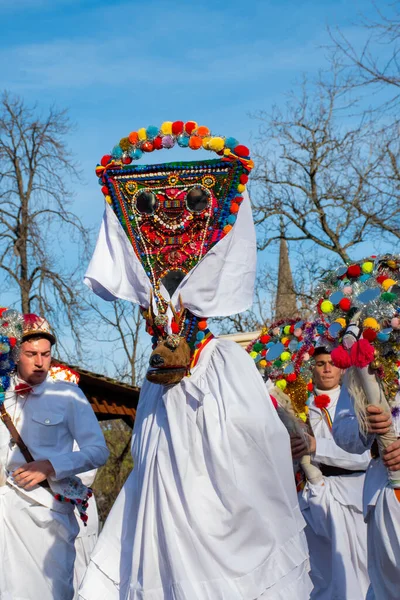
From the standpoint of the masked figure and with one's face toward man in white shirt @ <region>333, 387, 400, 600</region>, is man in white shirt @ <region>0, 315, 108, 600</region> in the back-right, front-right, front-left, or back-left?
back-left

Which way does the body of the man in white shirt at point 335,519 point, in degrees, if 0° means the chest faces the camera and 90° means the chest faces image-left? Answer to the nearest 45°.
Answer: approximately 45°

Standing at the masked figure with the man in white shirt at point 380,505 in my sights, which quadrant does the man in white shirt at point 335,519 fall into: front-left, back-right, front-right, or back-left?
front-left

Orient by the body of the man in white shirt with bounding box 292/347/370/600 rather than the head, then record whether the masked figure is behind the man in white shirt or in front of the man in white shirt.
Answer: in front

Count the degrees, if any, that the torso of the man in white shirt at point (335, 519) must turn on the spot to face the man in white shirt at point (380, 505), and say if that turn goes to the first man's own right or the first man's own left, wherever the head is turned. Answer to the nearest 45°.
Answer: approximately 45° to the first man's own left
